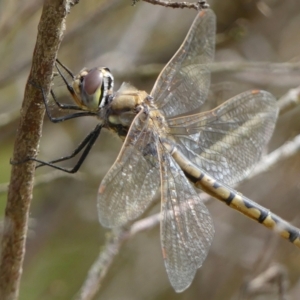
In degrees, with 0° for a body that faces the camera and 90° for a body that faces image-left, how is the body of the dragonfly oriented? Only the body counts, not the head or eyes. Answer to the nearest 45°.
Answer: approximately 90°
